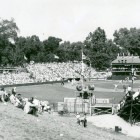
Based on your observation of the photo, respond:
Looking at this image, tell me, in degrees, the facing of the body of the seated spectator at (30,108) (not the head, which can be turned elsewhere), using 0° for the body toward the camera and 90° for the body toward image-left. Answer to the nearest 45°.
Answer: approximately 270°
